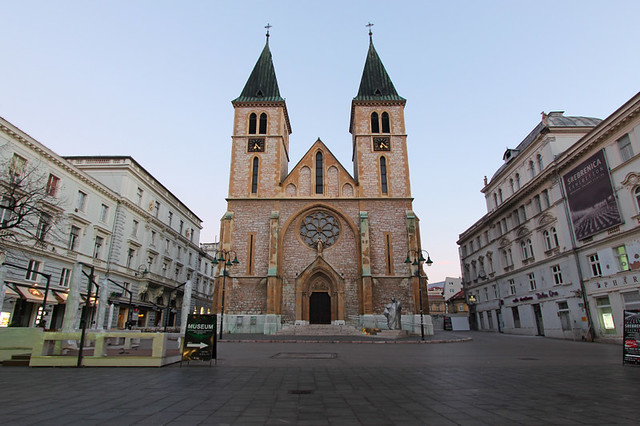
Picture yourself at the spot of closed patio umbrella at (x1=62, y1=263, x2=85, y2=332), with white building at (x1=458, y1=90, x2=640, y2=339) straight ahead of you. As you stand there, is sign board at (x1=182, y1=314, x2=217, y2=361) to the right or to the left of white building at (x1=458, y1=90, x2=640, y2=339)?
right

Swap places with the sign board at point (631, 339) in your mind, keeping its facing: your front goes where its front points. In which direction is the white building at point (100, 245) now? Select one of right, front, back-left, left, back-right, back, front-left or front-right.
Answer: right

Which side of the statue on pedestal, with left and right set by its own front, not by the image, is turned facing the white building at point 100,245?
right

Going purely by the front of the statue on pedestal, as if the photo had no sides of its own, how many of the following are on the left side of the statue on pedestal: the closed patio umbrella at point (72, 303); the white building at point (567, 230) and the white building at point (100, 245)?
1

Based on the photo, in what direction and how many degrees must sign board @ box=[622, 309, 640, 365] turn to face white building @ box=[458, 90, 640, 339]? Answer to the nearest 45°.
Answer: approximately 180°

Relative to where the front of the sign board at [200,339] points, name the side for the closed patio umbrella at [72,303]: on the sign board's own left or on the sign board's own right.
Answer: on the sign board's own right

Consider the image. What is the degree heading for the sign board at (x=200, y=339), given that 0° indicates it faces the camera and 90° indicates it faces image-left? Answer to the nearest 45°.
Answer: approximately 0°

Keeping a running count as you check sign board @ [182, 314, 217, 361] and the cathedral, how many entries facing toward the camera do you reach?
2

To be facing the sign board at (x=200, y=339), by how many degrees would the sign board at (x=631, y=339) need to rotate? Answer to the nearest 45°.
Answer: approximately 45° to its right
